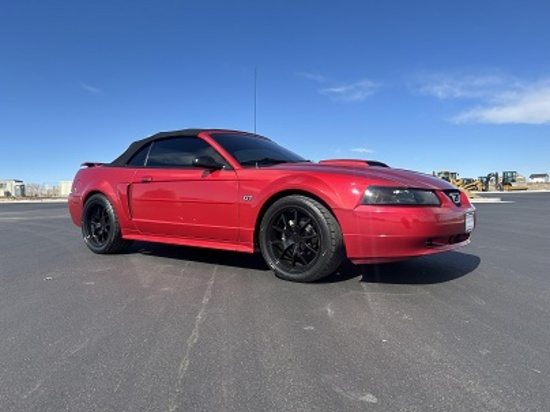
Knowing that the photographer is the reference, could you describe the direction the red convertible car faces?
facing the viewer and to the right of the viewer
